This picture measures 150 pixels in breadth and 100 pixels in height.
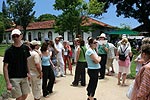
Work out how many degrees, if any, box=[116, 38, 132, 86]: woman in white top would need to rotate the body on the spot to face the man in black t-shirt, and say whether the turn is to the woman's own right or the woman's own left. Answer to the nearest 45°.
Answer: approximately 135° to the woman's own left

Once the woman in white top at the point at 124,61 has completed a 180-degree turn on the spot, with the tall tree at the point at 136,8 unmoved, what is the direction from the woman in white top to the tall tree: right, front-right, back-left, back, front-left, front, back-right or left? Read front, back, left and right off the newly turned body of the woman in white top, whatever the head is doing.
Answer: back

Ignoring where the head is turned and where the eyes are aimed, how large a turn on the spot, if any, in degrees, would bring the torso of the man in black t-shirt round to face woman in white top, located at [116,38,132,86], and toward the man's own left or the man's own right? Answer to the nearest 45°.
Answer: approximately 135° to the man's own left
